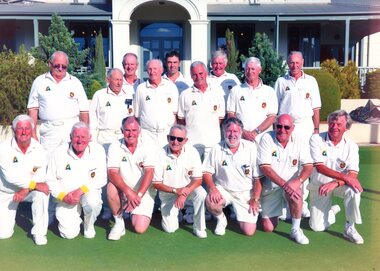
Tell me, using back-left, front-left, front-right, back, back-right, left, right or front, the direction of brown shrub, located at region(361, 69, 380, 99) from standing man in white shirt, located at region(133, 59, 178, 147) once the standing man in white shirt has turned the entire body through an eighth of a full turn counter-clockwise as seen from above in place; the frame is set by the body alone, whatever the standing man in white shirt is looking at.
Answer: left

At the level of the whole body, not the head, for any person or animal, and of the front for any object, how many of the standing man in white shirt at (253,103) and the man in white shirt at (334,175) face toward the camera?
2

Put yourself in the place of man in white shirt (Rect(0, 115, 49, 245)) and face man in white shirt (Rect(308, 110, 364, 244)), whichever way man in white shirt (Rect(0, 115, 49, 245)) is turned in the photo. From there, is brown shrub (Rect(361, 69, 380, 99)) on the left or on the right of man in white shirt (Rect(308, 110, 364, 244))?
left

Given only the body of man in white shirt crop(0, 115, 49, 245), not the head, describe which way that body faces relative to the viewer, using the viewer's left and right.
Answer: facing the viewer

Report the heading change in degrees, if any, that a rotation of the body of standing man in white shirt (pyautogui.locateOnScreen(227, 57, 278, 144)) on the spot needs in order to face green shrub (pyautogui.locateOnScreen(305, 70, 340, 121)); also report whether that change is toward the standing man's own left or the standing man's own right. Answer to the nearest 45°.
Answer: approximately 180°

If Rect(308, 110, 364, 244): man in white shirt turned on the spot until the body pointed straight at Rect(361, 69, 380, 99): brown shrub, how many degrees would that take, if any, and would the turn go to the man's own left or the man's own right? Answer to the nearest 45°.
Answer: approximately 180°

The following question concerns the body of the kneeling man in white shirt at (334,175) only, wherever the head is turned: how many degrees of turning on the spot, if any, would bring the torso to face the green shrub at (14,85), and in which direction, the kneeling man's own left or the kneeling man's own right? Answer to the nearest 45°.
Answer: approximately 135° to the kneeling man's own right

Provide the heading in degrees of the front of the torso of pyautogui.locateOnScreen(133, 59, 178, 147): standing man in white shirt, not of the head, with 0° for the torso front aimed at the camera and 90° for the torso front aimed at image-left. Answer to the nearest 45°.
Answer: approximately 0°

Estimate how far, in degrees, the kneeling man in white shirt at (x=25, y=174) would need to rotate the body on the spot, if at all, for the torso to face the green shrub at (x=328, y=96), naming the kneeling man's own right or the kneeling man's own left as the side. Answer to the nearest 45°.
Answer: approximately 135° to the kneeling man's own left

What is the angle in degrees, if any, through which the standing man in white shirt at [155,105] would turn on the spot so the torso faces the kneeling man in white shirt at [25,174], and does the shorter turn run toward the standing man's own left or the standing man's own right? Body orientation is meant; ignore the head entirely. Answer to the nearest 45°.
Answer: approximately 45° to the standing man's own right
